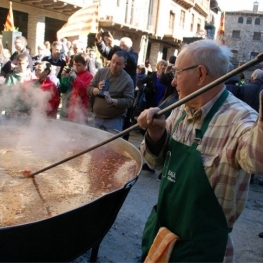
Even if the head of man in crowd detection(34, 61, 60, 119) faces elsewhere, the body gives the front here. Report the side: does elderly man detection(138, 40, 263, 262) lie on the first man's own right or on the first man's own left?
on the first man's own left

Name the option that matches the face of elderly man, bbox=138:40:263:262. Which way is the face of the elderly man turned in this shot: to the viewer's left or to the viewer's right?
to the viewer's left

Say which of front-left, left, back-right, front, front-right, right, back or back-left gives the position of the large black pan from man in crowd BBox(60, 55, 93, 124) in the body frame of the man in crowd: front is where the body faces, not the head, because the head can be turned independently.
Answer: front-left

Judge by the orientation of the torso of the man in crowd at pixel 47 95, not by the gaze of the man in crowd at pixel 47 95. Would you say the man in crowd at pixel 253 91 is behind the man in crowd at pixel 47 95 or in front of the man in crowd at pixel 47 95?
behind

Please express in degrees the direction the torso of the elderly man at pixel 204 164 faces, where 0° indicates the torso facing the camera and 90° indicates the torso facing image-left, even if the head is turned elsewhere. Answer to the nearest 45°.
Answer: approximately 45°
